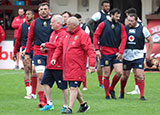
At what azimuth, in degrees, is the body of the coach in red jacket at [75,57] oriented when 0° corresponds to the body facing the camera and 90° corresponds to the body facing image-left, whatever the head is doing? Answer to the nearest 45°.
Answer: approximately 45°

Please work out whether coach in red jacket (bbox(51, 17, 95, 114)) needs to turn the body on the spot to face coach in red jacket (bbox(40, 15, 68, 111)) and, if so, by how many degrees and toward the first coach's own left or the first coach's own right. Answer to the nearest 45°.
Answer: approximately 90° to the first coach's own right
